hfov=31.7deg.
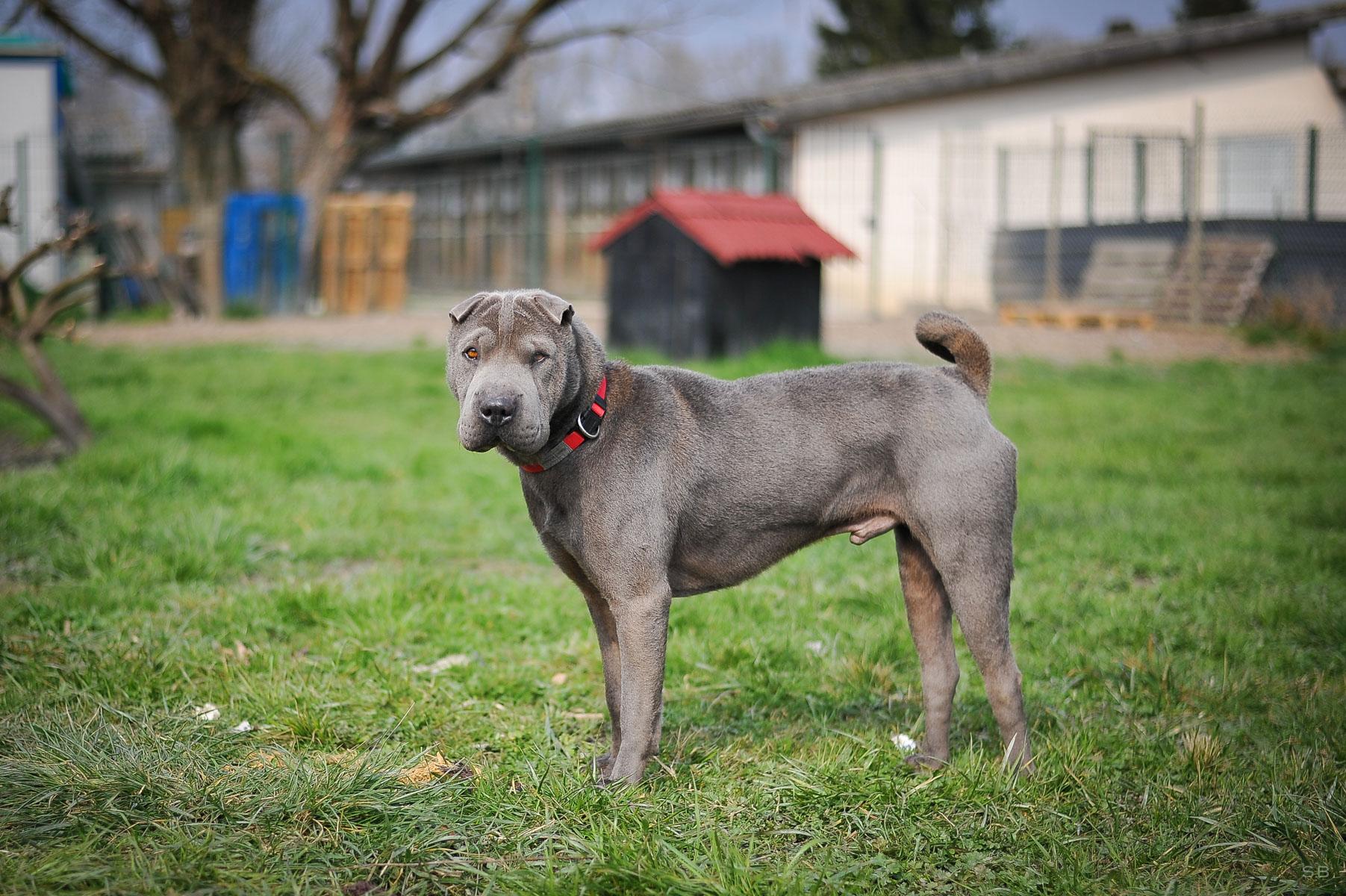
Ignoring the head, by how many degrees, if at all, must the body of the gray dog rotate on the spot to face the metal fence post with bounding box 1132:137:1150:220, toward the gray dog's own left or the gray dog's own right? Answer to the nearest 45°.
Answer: approximately 90° to the gray dog's own right

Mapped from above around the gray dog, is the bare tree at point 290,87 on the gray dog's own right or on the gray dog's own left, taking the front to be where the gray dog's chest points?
on the gray dog's own right

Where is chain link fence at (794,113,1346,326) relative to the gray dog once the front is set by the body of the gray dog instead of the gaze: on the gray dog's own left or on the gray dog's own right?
on the gray dog's own right

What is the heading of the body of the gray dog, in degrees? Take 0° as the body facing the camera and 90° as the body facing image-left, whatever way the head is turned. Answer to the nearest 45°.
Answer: approximately 90°

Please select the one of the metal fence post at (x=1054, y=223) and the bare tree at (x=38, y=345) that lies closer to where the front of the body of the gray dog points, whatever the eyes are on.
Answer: the bare tree

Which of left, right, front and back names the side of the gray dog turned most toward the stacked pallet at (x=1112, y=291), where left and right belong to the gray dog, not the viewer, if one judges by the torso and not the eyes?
right

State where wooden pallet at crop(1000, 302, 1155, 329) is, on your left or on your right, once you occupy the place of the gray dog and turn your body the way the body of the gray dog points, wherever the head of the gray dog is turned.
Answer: on your right

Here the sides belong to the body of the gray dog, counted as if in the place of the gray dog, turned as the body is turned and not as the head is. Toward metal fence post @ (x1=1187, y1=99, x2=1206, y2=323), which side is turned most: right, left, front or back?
right
